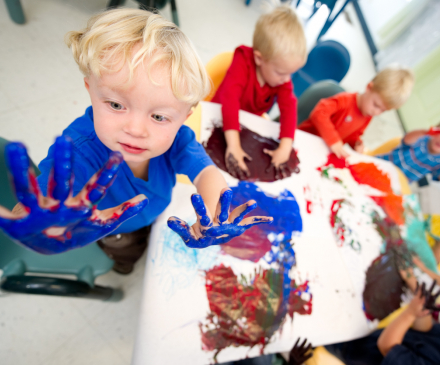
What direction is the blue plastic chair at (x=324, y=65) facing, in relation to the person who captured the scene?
facing the viewer and to the left of the viewer

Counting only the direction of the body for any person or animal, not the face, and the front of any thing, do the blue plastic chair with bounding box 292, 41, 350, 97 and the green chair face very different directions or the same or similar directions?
very different directions

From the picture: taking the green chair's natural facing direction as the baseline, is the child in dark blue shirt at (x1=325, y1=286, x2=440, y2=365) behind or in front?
in front

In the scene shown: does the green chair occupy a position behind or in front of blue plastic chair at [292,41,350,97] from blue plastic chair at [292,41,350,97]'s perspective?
in front

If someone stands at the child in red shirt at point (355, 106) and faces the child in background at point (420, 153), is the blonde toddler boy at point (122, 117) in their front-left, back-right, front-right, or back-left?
back-right

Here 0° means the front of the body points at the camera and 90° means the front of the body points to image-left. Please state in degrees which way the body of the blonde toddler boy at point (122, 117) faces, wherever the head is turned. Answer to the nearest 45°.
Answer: approximately 0°

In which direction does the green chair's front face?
to the viewer's right
